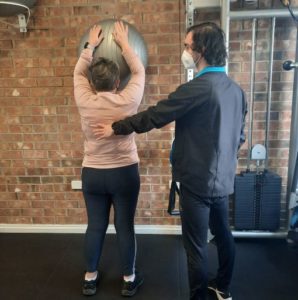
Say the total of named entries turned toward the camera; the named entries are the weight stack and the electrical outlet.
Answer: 2

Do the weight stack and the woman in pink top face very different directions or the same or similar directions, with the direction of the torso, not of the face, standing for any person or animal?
very different directions

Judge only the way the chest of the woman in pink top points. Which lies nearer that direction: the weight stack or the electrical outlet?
the electrical outlet

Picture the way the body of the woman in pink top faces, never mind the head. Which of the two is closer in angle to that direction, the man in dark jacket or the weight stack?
the weight stack

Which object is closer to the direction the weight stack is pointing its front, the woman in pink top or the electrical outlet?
the woman in pink top

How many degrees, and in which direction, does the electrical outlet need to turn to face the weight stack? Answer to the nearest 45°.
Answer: approximately 45° to its left

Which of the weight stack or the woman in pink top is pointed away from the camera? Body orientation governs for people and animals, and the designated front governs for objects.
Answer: the woman in pink top

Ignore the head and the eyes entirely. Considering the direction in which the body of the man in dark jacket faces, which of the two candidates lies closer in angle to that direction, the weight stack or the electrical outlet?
the electrical outlet

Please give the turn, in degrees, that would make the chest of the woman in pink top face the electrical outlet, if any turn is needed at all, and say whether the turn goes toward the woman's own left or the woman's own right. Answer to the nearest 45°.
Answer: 0° — they already face it

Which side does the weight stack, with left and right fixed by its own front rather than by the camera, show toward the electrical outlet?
right

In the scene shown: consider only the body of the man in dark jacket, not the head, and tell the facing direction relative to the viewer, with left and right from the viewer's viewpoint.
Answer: facing away from the viewer and to the left of the viewer

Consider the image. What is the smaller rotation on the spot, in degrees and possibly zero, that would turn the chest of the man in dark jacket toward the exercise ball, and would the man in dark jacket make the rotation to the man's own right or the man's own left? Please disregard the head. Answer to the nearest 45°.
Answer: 0° — they already face it

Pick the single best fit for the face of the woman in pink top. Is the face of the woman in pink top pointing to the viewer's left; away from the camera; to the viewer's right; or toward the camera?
away from the camera

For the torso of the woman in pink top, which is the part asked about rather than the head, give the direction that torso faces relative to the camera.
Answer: away from the camera

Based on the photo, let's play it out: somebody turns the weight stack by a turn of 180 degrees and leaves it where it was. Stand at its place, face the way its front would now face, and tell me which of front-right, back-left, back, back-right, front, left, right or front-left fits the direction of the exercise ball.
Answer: back-left

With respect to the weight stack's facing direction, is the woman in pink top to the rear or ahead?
ahead
